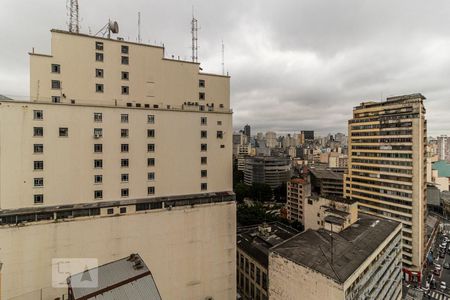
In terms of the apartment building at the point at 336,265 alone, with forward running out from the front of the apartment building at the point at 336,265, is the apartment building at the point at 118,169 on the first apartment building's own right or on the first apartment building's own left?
on the first apartment building's own right

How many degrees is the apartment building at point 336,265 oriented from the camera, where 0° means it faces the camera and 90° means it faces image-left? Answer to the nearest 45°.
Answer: approximately 315°

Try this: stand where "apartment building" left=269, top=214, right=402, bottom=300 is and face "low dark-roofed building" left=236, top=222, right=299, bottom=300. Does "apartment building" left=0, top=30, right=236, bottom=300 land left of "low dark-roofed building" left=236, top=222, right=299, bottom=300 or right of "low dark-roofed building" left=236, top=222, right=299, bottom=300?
left

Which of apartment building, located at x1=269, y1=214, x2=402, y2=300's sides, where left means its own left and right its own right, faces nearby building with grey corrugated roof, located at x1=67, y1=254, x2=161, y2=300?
right
